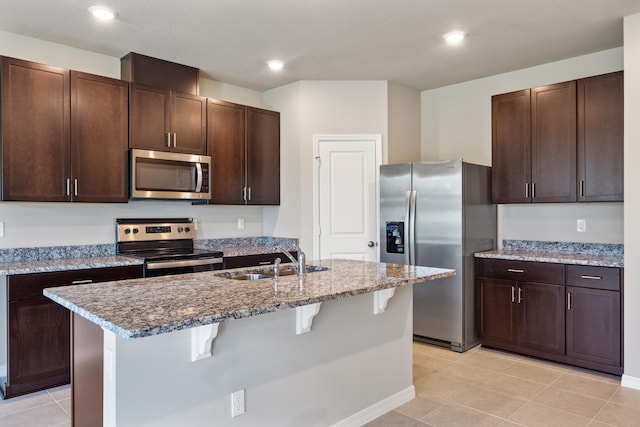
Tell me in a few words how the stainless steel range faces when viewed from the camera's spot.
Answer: facing the viewer and to the right of the viewer

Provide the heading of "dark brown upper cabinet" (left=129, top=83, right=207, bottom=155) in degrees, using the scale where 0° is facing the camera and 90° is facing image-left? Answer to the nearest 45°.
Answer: approximately 315°

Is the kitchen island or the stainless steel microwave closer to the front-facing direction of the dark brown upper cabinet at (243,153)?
the kitchen island

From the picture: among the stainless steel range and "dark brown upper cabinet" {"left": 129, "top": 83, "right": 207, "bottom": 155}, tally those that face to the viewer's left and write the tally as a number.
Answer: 0

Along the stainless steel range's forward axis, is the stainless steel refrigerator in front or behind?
in front

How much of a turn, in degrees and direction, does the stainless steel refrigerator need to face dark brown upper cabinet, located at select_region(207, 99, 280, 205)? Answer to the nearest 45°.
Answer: approximately 45° to its right
